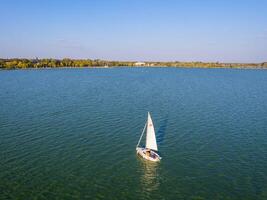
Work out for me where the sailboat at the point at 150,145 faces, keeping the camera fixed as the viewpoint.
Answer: facing away from the viewer and to the left of the viewer
